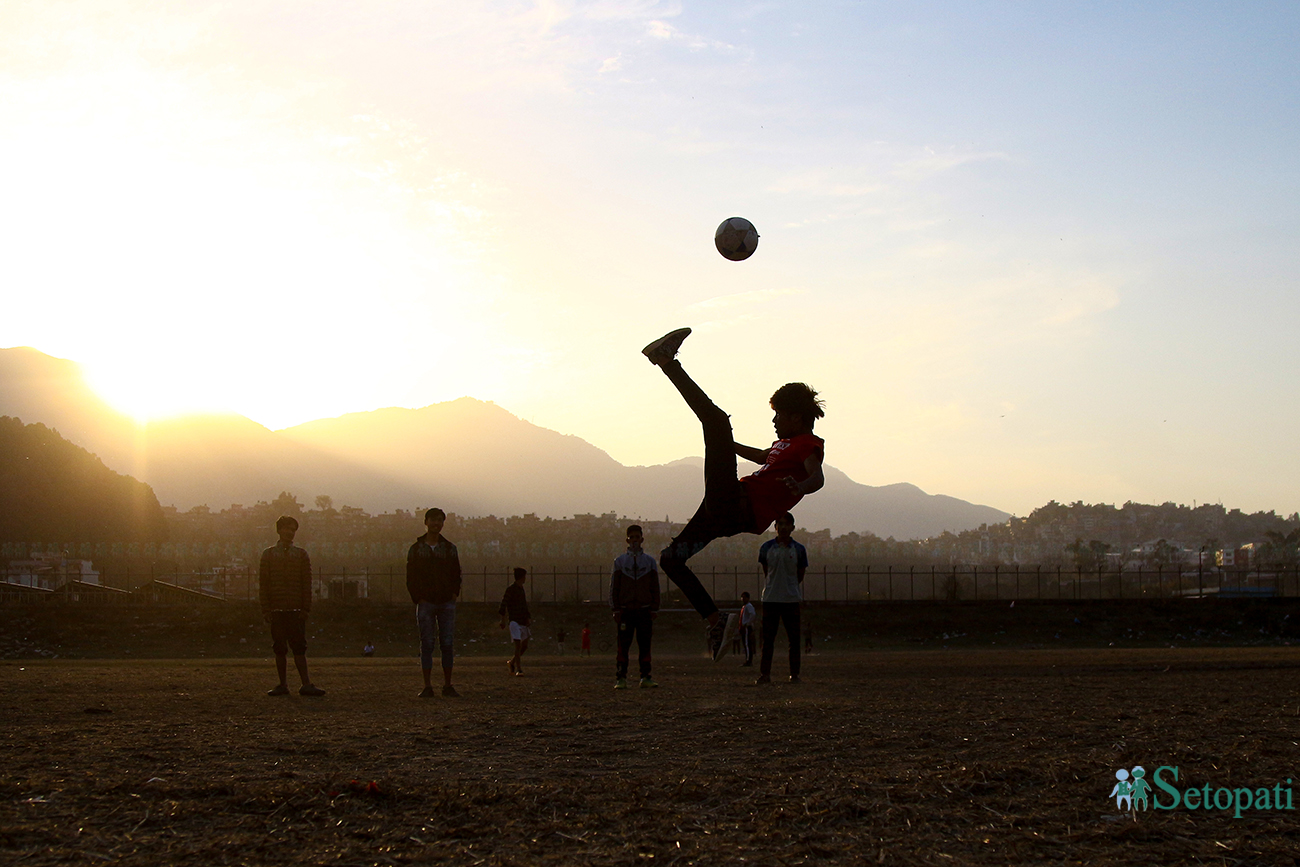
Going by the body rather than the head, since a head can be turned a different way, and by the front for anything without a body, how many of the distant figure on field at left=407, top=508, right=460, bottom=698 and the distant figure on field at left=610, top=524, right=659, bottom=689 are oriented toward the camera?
2

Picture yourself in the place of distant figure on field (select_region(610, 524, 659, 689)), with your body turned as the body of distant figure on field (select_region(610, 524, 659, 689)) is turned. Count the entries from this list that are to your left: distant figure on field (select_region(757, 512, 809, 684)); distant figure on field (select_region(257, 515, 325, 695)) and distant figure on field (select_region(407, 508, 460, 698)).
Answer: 1

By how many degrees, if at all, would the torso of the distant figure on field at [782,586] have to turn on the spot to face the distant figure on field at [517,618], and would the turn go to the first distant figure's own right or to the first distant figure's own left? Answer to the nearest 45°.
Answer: approximately 135° to the first distant figure's own right

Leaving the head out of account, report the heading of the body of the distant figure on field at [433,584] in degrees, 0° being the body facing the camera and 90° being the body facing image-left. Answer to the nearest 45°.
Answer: approximately 0°

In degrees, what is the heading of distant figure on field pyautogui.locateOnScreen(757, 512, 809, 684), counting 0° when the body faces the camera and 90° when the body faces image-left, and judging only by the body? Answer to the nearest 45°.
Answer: approximately 0°

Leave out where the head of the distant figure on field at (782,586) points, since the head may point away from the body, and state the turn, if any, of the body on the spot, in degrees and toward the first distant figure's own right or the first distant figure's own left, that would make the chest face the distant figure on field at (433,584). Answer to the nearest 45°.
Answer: approximately 90° to the first distant figure's own right

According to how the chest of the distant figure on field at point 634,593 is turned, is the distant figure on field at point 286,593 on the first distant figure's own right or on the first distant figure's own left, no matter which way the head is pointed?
on the first distant figure's own right

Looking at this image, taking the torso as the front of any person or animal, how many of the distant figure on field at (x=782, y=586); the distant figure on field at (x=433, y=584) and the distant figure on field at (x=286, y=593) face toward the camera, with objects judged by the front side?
3

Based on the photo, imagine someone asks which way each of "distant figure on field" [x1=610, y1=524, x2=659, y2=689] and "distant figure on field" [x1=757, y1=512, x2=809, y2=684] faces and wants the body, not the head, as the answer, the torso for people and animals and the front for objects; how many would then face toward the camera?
2
